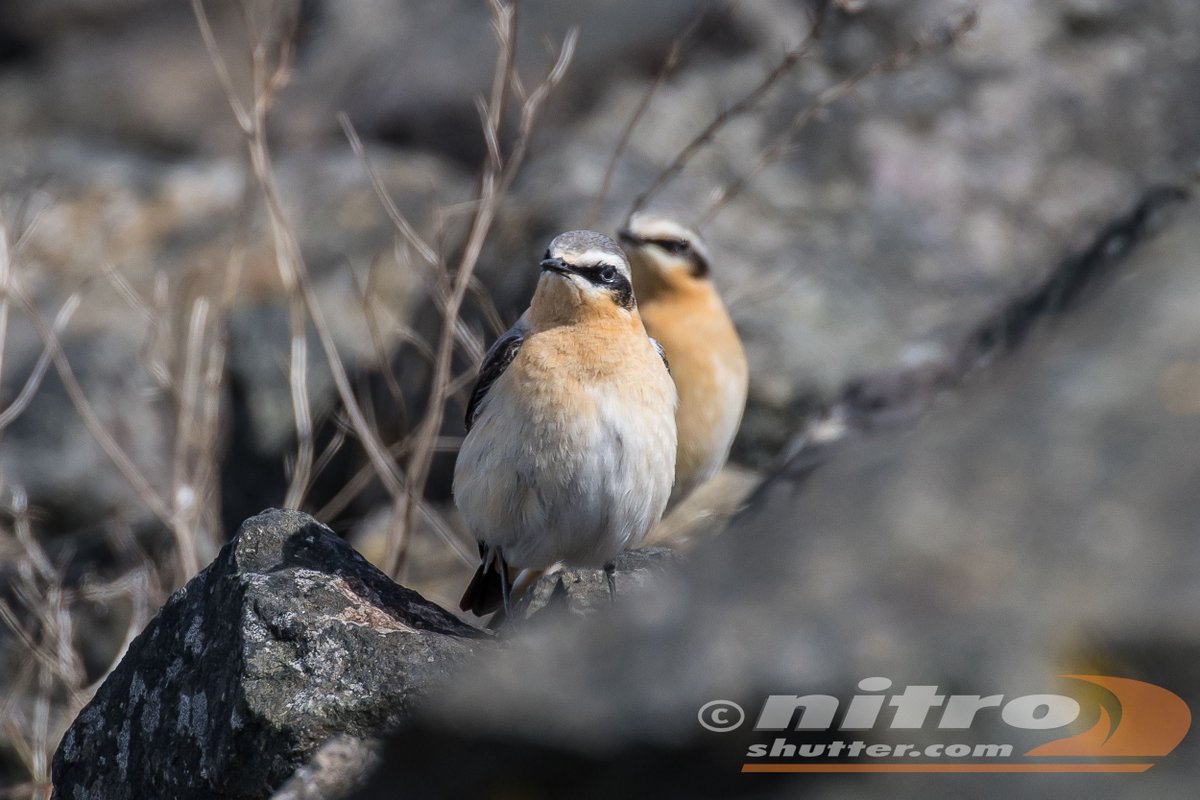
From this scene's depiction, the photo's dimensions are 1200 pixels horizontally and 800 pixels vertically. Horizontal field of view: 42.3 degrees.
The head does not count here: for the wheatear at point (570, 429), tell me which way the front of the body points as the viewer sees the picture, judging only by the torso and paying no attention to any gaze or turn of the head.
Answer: toward the camera

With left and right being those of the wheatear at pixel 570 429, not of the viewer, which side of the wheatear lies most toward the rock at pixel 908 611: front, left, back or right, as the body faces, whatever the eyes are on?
front
